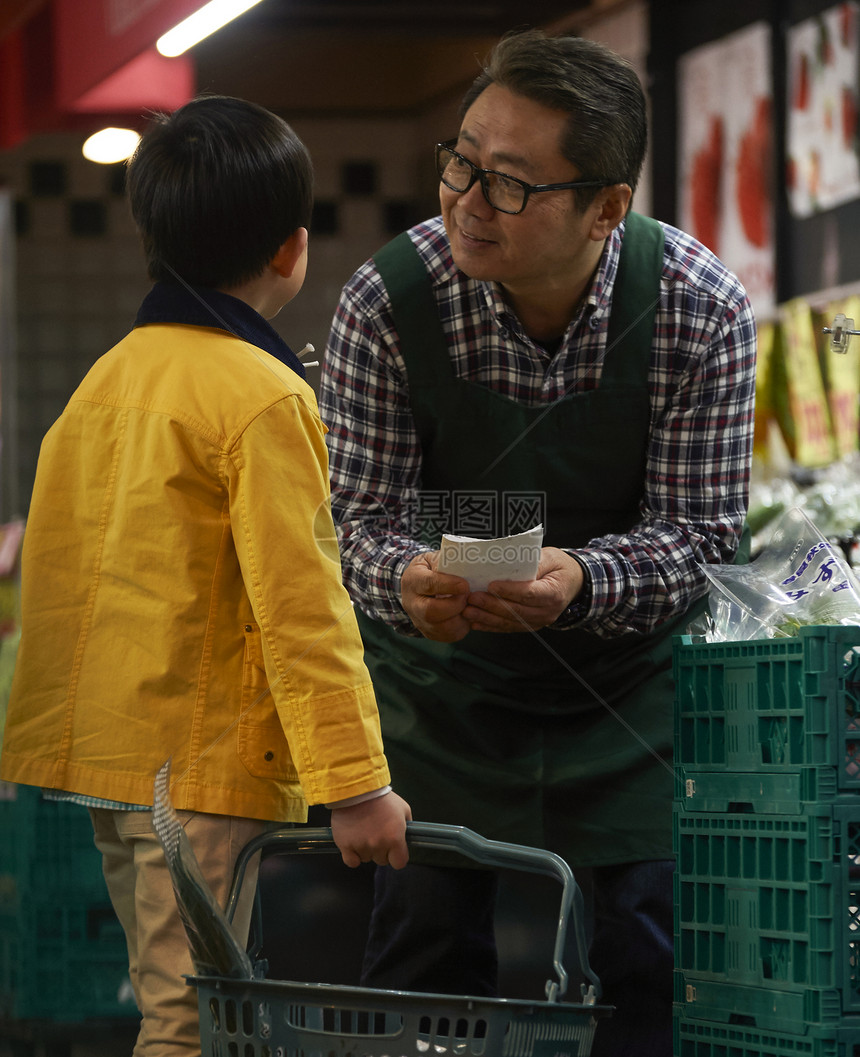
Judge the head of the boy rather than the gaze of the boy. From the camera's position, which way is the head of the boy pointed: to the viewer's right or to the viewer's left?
to the viewer's right

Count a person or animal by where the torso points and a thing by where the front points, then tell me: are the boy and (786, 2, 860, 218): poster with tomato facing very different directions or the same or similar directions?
very different directions

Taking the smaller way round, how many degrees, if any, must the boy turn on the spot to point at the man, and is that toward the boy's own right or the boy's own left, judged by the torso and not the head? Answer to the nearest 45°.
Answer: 0° — they already face them

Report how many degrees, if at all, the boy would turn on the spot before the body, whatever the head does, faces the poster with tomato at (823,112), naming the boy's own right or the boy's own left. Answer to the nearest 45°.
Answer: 0° — they already face it

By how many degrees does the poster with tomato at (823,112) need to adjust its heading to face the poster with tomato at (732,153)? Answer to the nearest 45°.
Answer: approximately 90° to its right
